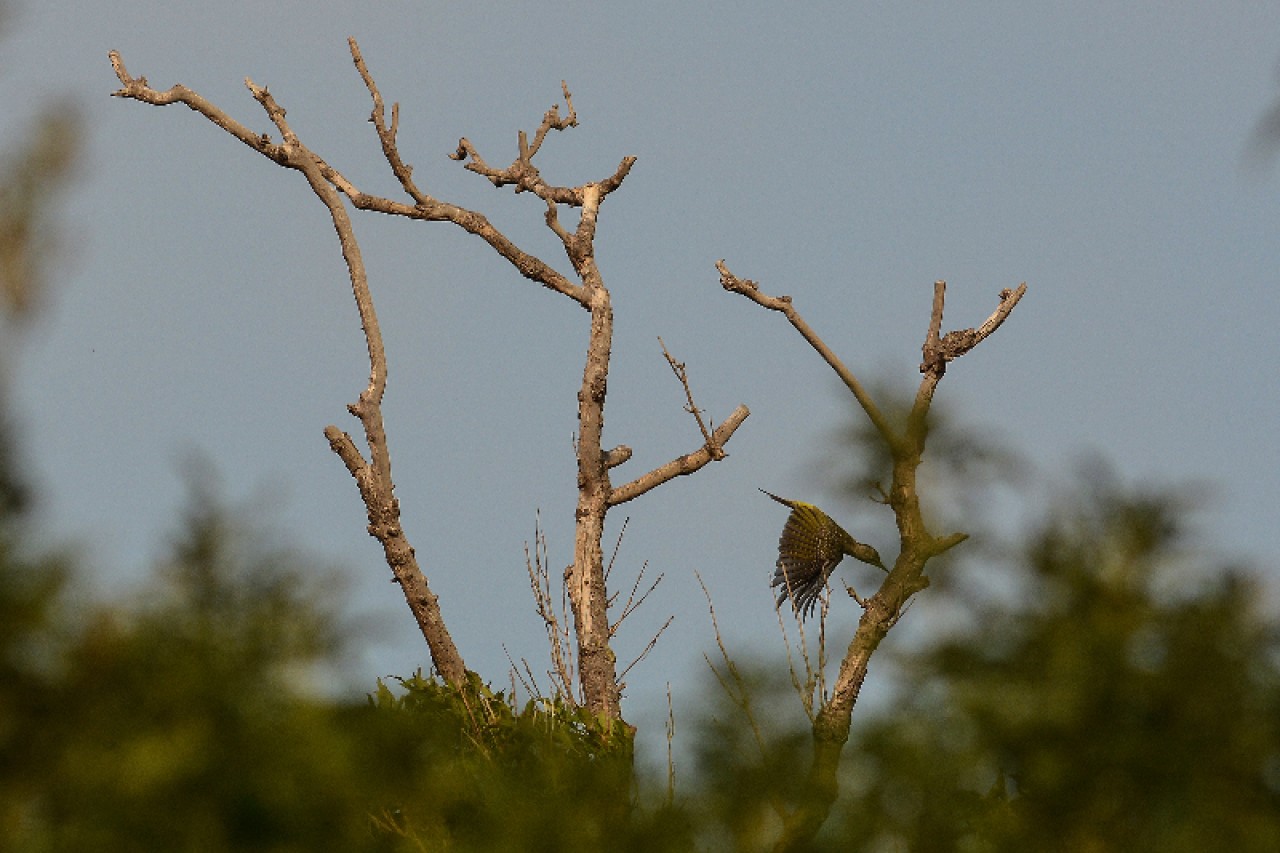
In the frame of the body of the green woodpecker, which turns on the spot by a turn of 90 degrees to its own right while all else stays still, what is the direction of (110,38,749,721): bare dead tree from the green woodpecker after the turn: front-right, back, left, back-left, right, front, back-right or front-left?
right

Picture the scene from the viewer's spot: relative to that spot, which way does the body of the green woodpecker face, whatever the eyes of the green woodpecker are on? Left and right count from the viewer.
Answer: facing to the right of the viewer

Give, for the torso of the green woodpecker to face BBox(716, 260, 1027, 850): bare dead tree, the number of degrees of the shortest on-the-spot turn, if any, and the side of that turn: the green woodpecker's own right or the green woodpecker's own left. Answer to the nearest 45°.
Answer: approximately 45° to the green woodpecker's own right

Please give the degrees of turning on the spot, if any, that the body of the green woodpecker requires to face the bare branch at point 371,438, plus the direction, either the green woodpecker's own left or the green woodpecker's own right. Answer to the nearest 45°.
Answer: approximately 180°

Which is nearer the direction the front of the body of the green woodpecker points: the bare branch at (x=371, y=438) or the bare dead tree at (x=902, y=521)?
the bare dead tree
